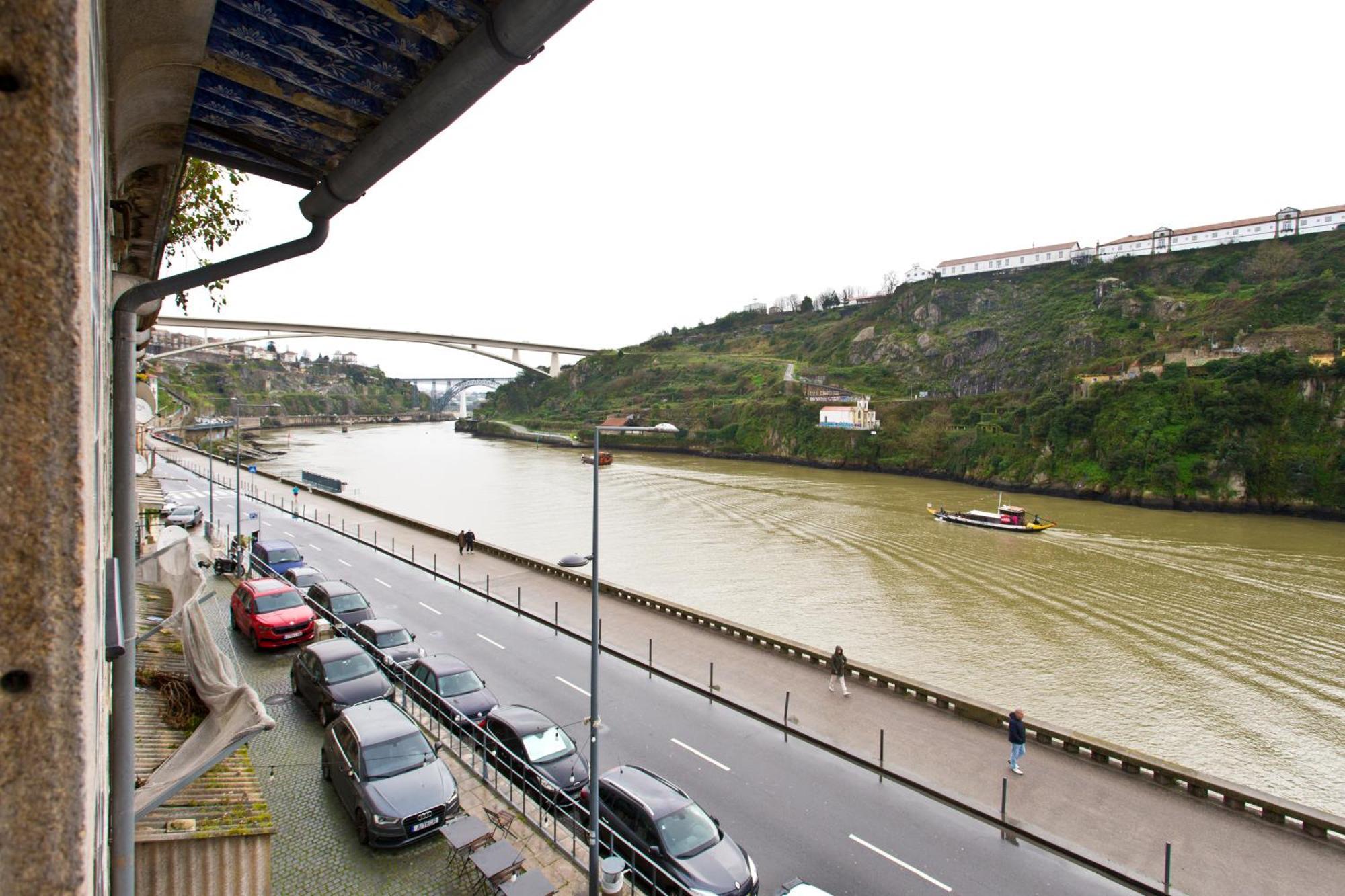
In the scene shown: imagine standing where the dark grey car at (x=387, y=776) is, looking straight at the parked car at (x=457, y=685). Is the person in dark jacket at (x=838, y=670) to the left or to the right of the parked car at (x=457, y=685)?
right

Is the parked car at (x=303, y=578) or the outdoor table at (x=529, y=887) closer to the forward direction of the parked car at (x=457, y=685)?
the outdoor table

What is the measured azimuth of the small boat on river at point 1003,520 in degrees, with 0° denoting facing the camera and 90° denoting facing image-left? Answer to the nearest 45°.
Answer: approximately 90°

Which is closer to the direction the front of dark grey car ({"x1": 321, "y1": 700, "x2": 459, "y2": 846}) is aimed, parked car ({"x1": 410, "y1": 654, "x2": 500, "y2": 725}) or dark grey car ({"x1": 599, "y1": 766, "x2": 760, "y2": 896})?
the dark grey car

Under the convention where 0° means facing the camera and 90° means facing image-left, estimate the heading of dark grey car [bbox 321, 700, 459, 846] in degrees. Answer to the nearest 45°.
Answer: approximately 315°

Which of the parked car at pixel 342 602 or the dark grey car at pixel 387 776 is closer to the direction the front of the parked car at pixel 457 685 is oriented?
the dark grey car

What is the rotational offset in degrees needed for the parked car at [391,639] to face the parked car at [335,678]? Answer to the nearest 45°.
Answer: approximately 45° to its right
